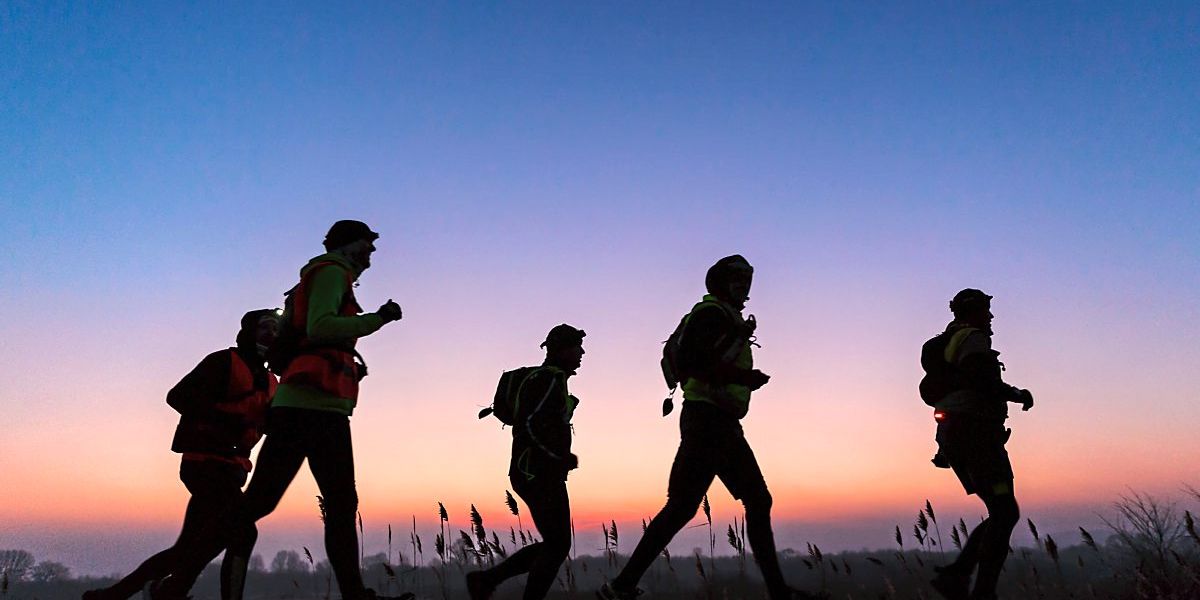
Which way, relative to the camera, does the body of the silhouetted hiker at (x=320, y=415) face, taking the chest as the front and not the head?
to the viewer's right

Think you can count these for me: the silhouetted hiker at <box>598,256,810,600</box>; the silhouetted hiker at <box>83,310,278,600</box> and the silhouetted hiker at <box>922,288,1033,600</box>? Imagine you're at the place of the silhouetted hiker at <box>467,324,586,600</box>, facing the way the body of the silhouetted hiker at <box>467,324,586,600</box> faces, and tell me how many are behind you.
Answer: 1

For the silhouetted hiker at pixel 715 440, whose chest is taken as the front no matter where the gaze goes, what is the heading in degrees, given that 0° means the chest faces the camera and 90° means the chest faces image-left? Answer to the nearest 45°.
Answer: approximately 270°

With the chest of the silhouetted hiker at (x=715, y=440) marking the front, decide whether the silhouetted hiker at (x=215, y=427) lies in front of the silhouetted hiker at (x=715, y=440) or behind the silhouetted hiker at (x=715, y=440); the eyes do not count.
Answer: behind

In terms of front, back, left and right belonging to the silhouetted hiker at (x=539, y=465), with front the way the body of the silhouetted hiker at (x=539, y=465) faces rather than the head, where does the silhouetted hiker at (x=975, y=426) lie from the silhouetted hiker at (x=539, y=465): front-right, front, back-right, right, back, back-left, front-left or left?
front

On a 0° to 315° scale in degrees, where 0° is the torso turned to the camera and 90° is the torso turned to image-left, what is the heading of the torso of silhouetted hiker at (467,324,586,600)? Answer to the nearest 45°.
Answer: approximately 270°

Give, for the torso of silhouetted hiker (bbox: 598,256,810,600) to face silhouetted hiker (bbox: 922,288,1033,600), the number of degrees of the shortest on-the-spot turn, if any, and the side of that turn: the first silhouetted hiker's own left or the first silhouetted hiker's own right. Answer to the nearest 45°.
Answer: approximately 45° to the first silhouetted hiker's own left

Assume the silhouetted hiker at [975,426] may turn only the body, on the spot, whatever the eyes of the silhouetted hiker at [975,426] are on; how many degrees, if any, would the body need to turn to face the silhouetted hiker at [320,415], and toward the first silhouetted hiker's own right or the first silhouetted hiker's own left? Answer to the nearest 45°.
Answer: approximately 135° to the first silhouetted hiker's own right

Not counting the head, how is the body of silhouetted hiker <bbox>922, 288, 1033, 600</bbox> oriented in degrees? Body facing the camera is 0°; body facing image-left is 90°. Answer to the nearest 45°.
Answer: approximately 270°

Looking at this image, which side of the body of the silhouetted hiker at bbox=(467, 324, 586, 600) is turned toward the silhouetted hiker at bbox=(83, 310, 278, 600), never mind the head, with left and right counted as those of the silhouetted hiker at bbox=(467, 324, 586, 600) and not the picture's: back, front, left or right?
back
